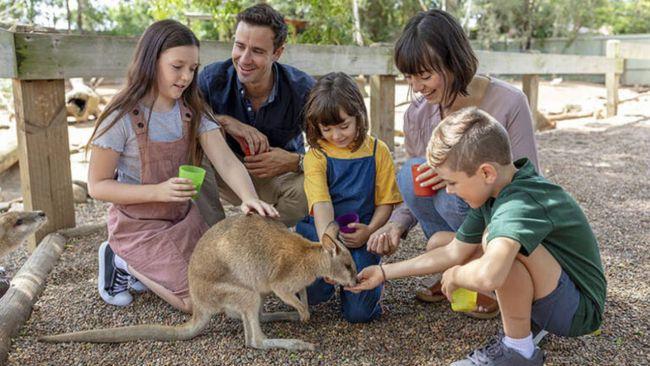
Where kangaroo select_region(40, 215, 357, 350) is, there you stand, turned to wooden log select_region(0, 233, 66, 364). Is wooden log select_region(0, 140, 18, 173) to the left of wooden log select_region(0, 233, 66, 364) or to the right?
right

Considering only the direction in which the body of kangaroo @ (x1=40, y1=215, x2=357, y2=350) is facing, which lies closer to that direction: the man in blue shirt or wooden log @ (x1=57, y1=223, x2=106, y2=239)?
the man in blue shirt

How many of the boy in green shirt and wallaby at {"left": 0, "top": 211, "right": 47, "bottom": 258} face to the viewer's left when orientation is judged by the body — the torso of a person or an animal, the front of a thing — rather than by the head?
1

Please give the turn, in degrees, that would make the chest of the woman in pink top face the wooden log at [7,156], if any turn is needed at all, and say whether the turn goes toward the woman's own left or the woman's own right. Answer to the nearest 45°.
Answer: approximately 90° to the woman's own right

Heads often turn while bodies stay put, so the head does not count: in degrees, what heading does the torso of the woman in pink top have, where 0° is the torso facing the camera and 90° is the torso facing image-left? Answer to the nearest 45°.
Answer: approximately 45°

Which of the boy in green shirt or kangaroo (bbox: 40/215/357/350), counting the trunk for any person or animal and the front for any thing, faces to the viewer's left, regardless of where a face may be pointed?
the boy in green shirt

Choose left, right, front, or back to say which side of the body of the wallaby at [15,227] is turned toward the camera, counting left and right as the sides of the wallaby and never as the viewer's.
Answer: right

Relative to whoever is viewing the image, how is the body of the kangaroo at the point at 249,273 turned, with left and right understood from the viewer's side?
facing to the right of the viewer

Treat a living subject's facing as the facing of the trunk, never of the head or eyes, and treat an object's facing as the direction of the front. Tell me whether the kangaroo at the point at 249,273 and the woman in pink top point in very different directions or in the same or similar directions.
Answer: very different directions

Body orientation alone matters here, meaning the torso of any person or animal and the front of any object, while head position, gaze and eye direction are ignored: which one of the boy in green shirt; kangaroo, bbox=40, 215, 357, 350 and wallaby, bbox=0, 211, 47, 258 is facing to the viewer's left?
the boy in green shirt

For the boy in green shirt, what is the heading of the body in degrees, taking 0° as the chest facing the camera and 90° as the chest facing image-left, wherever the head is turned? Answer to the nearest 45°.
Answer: approximately 90°
